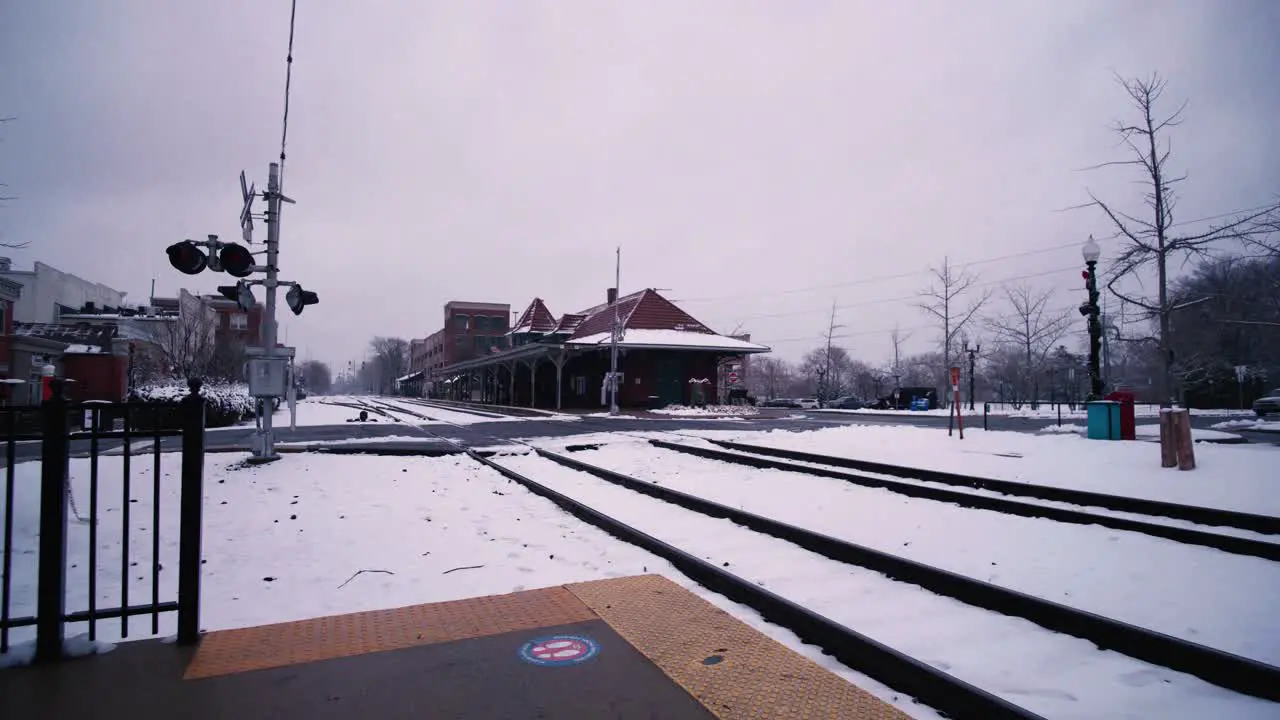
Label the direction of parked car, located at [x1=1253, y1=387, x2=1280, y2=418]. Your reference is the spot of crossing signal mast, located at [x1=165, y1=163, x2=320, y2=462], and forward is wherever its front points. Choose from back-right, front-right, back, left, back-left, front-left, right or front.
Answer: back

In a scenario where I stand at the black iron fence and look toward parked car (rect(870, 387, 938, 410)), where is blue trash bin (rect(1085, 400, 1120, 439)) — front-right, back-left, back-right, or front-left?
front-right

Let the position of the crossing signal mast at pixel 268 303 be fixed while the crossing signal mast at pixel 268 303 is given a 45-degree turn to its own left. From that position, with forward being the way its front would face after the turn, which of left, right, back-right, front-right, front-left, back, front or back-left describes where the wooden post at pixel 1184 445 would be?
left

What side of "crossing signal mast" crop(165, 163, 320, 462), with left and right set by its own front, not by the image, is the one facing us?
left

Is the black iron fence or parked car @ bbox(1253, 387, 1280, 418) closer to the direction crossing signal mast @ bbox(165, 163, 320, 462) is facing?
the black iron fence
